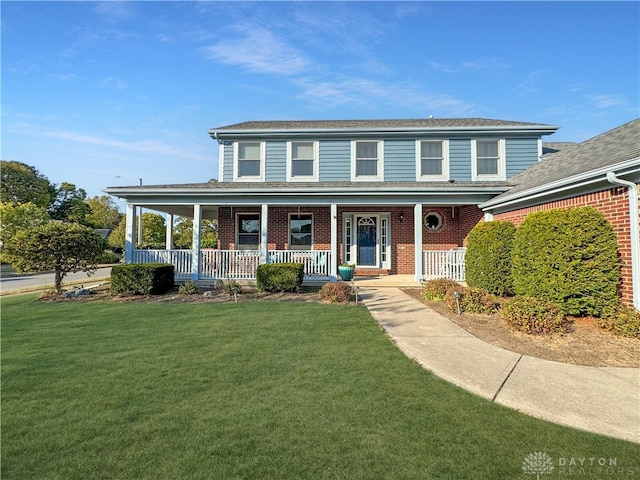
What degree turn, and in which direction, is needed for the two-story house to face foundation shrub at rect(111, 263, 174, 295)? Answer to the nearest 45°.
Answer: approximately 45° to its right

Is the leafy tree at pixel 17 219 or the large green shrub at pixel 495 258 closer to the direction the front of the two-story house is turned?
the large green shrub

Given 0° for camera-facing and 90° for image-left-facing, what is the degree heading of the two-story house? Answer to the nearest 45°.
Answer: approximately 0°

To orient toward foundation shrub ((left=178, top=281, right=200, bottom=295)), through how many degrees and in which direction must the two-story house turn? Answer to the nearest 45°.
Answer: approximately 45° to its right

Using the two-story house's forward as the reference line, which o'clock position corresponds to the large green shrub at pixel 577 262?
The large green shrub is roughly at 11 o'clock from the two-story house.

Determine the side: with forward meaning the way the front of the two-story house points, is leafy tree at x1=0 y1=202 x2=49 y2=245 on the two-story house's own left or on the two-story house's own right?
on the two-story house's own right

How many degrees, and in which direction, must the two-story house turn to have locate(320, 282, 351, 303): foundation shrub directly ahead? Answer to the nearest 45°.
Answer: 0° — it already faces it

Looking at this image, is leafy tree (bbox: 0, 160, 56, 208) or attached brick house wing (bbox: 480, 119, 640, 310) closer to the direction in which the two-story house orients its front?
the attached brick house wing

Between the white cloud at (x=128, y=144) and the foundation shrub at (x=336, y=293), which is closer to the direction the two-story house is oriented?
the foundation shrub

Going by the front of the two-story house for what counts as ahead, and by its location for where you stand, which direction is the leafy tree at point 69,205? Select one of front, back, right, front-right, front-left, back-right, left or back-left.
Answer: back-right

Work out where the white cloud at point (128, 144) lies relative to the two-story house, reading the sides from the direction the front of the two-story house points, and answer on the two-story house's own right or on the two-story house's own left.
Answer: on the two-story house's own right
